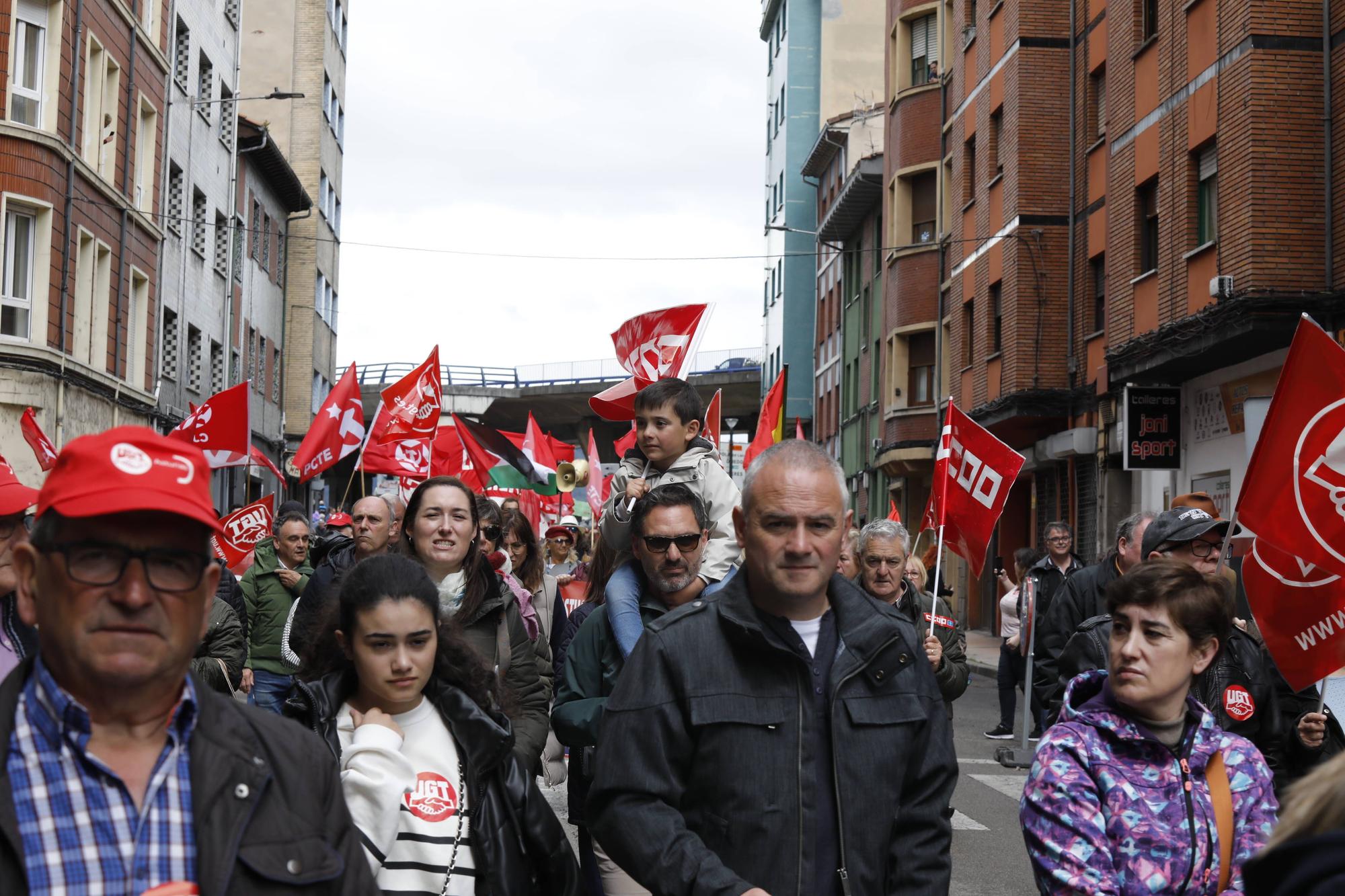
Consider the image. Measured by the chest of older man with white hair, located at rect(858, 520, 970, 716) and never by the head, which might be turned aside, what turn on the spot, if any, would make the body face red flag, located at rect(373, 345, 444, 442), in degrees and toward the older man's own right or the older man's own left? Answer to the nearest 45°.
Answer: approximately 135° to the older man's own right

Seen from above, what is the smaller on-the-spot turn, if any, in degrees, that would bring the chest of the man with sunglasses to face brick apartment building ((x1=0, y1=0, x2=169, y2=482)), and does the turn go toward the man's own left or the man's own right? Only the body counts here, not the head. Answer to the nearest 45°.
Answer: approximately 135° to the man's own right

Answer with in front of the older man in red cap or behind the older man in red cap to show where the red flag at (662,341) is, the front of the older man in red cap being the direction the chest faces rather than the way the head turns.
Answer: behind

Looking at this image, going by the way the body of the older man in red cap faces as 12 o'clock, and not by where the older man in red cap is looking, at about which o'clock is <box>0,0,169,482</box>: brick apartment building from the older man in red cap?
The brick apartment building is roughly at 6 o'clock from the older man in red cap.

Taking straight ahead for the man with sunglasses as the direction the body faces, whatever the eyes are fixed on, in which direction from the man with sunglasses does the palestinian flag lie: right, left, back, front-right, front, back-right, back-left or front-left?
back

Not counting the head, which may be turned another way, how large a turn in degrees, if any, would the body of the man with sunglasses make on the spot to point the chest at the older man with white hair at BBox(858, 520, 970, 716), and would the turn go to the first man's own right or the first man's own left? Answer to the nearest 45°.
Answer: approximately 135° to the first man's own left
